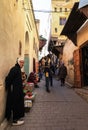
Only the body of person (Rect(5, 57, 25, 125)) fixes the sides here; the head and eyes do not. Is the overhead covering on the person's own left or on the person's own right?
on the person's own left

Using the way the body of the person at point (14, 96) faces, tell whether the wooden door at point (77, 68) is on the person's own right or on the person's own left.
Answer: on the person's own left
